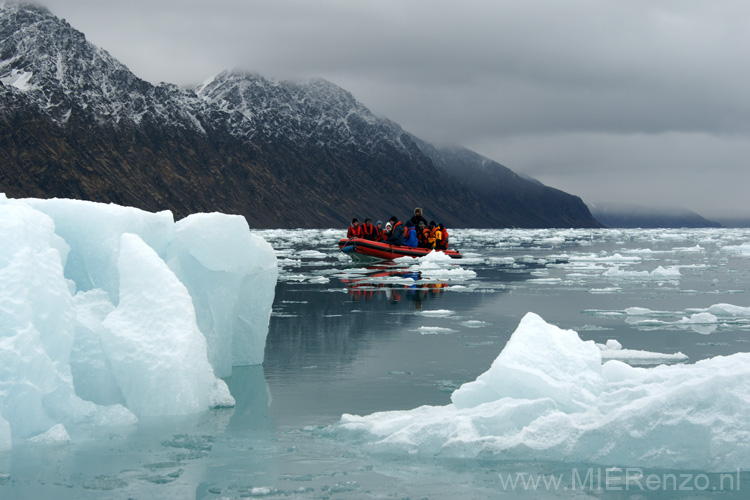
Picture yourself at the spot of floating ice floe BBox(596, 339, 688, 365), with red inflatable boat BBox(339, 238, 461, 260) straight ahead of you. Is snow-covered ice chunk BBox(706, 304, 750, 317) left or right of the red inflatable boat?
right

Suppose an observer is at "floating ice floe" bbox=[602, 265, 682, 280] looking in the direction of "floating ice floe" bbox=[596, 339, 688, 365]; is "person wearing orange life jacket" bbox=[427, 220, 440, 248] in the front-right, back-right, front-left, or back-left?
back-right

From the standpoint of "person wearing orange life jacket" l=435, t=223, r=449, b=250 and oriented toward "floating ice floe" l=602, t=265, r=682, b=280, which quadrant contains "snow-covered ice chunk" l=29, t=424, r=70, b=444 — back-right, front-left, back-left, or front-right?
front-right

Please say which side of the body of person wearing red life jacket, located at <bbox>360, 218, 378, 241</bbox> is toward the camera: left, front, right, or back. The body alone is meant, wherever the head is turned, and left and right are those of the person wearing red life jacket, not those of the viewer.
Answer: front

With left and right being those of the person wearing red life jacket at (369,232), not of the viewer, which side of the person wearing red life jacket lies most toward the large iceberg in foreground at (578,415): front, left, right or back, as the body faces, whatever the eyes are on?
front

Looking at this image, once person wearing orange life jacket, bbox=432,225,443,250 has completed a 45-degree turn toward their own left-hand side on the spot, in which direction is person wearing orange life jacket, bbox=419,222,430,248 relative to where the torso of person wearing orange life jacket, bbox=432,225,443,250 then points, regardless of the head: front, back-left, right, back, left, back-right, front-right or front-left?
right
